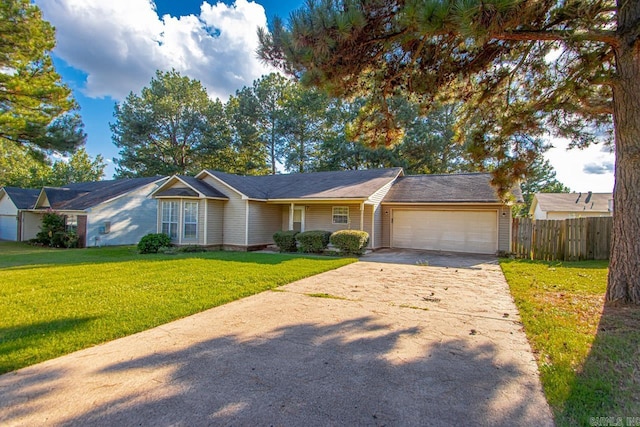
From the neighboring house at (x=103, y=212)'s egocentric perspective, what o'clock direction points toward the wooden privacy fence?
The wooden privacy fence is roughly at 9 o'clock from the neighboring house.

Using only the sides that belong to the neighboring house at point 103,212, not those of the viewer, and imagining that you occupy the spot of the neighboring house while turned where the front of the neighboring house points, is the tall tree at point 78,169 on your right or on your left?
on your right

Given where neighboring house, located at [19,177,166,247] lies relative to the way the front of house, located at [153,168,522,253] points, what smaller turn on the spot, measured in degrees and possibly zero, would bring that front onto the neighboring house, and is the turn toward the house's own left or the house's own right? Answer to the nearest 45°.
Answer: approximately 90° to the house's own right

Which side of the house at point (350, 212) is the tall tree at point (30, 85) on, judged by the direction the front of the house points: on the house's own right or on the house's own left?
on the house's own right

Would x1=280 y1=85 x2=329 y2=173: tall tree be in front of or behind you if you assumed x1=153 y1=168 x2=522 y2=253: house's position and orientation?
behind

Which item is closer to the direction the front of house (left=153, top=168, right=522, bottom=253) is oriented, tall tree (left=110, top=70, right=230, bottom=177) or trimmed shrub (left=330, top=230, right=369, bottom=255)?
the trimmed shrub

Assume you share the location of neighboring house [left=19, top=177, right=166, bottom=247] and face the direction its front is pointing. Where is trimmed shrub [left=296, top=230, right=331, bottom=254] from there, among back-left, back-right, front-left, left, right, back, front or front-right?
left

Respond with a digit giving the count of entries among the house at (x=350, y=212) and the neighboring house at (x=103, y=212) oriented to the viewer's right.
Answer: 0

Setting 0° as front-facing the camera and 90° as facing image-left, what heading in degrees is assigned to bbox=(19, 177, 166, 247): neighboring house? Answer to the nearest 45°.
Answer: approximately 45°

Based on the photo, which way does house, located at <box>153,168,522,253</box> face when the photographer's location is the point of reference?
facing the viewer

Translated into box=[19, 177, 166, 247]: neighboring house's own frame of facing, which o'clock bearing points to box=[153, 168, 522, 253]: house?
The house is roughly at 9 o'clock from the neighboring house.

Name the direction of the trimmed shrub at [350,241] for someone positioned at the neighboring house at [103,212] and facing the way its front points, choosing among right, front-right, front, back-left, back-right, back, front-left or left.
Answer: left

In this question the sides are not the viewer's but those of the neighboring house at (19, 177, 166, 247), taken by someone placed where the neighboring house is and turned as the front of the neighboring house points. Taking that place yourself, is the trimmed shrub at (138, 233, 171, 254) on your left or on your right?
on your left

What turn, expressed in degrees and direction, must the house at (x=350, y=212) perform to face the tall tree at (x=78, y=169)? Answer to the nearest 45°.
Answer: approximately 135° to its right

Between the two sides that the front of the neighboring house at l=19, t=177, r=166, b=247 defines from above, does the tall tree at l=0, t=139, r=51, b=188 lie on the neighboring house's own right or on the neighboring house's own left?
on the neighboring house's own right

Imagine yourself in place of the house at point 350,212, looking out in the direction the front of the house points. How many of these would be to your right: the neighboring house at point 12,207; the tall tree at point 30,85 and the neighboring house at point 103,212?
3
